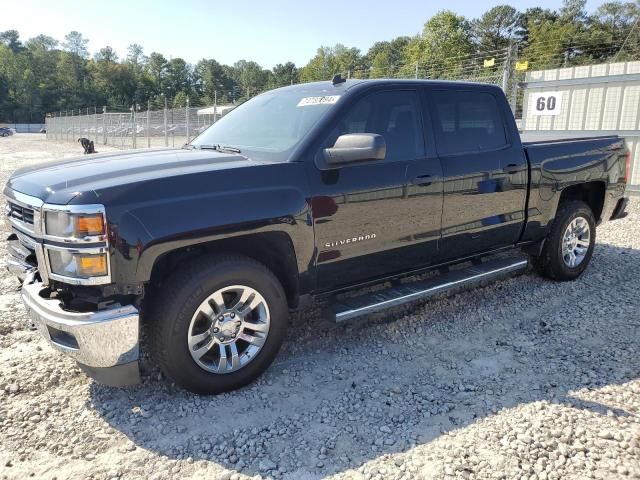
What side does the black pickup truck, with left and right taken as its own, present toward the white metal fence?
back

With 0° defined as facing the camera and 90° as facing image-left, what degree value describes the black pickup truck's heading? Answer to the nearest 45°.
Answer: approximately 45°

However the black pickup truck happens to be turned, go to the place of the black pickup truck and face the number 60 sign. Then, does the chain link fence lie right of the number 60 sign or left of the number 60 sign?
left

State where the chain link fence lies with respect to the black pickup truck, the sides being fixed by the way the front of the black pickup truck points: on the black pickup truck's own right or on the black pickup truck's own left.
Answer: on the black pickup truck's own right

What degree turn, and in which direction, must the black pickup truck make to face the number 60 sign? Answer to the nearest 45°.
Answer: approximately 180°
